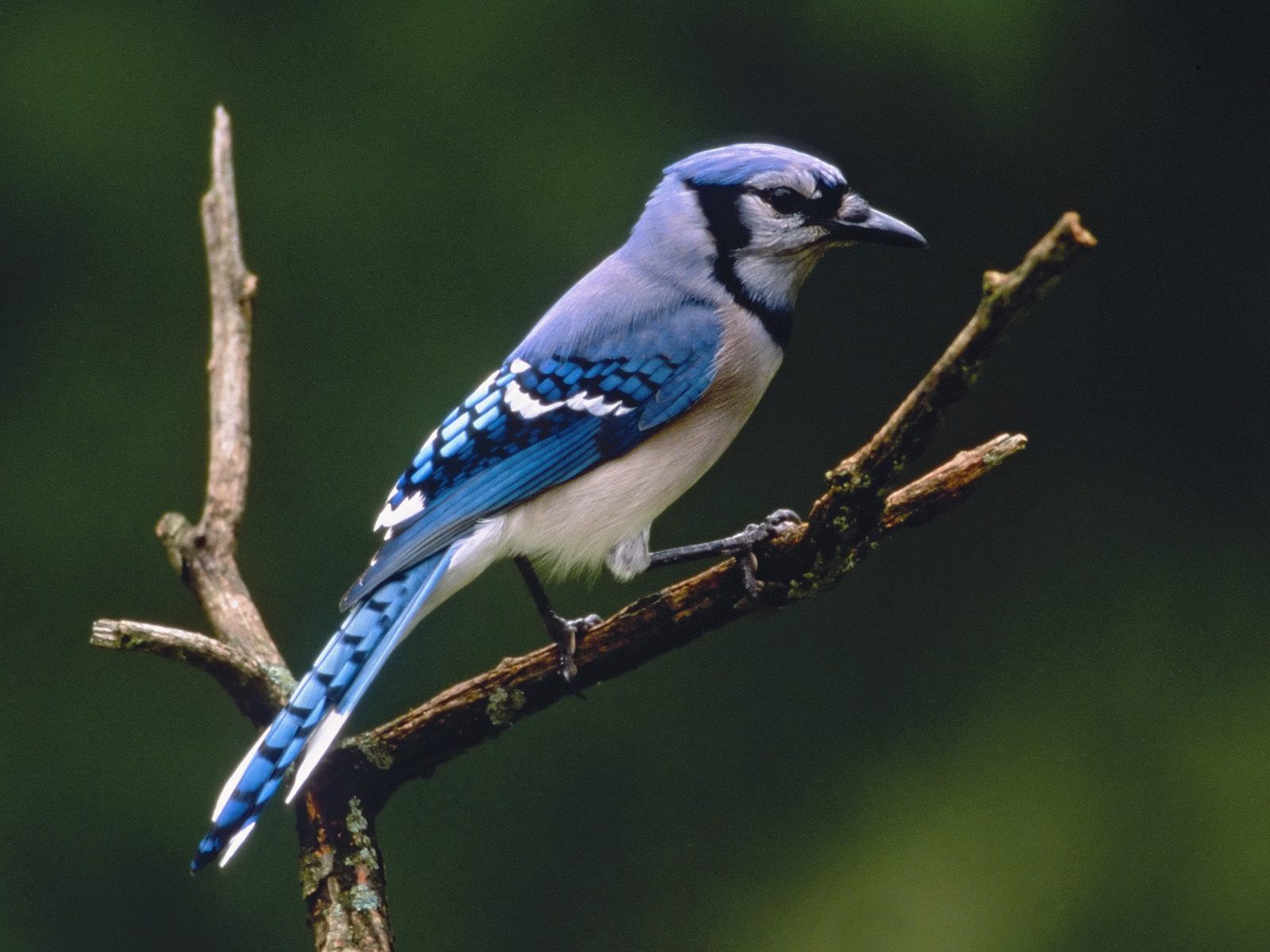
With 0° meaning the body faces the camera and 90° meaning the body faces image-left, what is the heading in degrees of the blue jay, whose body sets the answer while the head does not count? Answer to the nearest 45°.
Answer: approximately 270°

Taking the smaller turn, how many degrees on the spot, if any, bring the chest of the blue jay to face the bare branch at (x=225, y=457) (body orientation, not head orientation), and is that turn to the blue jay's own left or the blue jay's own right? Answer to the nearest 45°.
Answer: approximately 135° to the blue jay's own left
